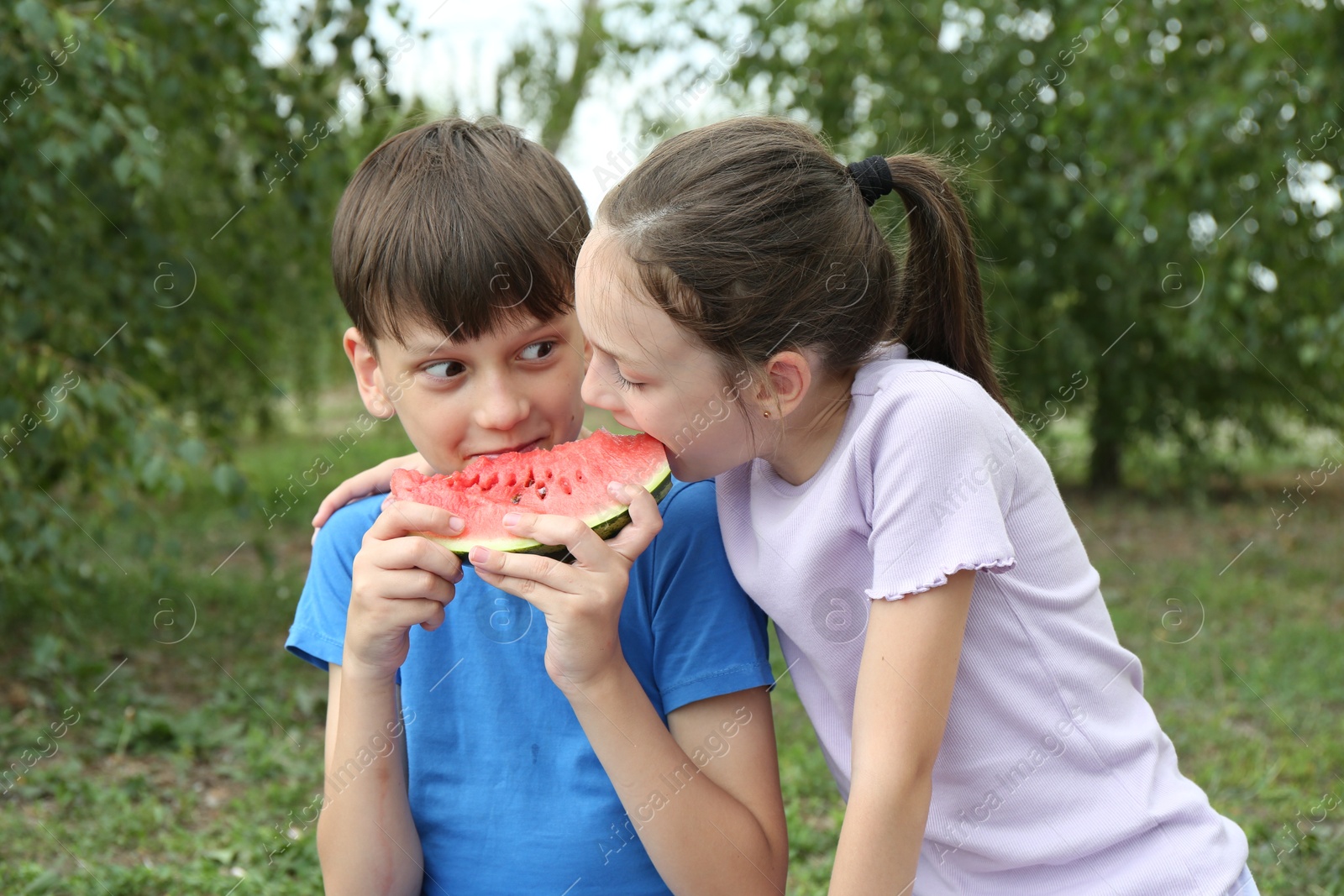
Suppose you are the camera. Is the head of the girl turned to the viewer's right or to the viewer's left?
to the viewer's left

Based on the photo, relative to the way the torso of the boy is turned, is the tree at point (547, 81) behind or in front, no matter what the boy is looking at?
behind

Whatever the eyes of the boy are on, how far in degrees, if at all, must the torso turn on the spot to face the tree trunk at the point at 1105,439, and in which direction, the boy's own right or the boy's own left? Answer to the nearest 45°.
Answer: approximately 135° to the boy's own left

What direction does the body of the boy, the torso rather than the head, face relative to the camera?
toward the camera

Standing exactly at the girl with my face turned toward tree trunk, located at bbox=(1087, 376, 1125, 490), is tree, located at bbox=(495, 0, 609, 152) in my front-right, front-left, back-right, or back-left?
front-left

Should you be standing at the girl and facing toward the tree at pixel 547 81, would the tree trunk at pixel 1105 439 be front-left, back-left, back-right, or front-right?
front-right
